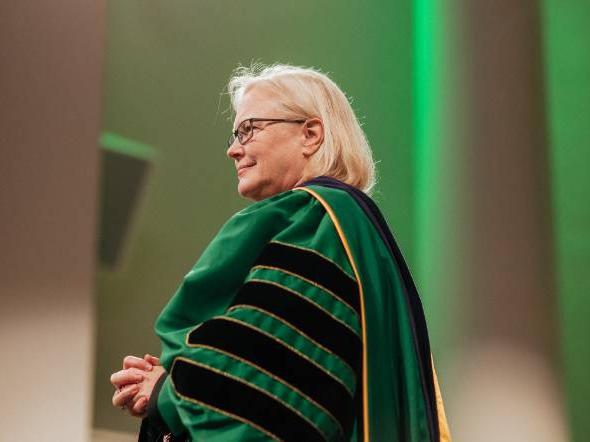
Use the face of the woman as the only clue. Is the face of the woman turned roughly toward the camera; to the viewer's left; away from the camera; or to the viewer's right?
to the viewer's left

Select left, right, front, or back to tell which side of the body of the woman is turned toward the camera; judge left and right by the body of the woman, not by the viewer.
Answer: left
